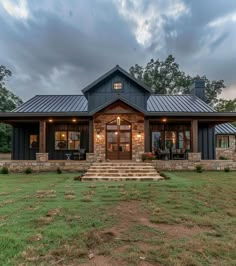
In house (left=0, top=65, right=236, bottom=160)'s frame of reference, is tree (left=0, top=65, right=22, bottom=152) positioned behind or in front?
behind

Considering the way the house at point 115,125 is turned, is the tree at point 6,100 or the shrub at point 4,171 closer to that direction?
the shrub

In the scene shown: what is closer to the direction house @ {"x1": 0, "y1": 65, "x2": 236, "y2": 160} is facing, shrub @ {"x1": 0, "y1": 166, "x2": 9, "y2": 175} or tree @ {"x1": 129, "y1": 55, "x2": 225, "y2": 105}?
the shrub

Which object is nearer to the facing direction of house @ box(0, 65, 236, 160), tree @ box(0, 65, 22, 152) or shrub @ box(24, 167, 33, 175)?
the shrub

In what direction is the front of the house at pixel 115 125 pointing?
toward the camera

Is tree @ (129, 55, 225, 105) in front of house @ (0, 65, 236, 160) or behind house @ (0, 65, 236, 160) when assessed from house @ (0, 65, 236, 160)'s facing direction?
behind

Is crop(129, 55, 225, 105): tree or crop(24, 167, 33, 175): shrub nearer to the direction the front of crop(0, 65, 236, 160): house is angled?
the shrub
